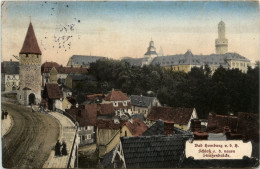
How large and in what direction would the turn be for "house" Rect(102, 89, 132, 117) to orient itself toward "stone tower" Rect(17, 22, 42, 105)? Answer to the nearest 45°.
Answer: approximately 90° to its right

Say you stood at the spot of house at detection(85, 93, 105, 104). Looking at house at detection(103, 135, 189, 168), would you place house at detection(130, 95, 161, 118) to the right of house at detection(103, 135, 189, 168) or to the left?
left

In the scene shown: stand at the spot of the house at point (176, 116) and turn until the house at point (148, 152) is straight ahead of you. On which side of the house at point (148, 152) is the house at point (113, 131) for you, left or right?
right

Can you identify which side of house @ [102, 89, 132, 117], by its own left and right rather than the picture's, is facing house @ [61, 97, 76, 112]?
right

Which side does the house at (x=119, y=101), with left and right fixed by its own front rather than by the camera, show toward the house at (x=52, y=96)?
right

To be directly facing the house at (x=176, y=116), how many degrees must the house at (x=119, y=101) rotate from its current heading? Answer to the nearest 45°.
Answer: approximately 90° to its left

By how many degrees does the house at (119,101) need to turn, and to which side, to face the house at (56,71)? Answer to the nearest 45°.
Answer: approximately 90° to its right

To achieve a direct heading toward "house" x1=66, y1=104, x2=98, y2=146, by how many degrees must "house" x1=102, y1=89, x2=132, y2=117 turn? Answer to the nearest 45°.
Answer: approximately 90° to its right

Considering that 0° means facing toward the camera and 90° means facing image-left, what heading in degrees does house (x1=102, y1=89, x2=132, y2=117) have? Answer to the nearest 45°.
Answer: approximately 0°
